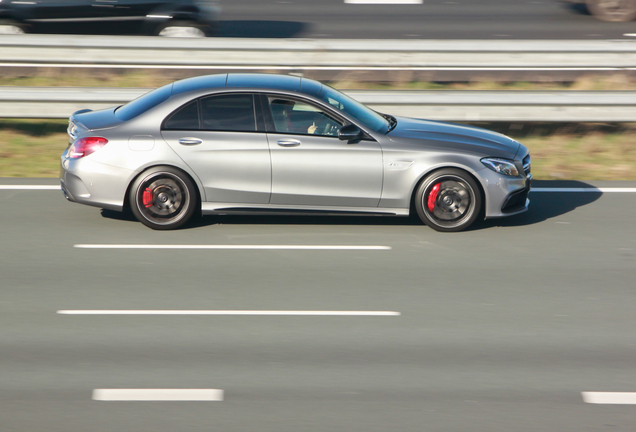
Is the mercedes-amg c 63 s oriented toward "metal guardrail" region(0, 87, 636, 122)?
no

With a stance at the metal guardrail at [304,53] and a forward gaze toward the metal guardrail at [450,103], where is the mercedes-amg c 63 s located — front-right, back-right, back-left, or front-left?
front-right

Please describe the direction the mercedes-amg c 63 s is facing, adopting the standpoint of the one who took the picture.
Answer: facing to the right of the viewer

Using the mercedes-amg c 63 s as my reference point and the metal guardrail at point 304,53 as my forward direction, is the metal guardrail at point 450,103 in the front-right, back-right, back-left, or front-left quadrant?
front-right

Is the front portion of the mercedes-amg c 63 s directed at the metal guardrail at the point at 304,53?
no

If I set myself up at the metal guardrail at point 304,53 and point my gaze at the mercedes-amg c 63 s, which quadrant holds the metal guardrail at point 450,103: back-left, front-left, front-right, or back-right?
front-left
